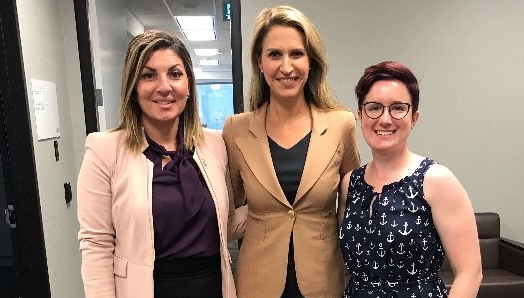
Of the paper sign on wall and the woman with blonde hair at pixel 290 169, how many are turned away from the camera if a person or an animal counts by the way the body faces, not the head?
0

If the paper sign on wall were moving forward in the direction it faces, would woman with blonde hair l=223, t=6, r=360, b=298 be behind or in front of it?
in front

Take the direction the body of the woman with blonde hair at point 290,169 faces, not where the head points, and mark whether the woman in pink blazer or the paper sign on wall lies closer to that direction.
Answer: the woman in pink blazer

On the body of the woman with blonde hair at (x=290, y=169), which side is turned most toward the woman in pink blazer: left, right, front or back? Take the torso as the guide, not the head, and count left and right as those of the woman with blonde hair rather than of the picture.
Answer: right

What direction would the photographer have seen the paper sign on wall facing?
facing the viewer and to the right of the viewer
